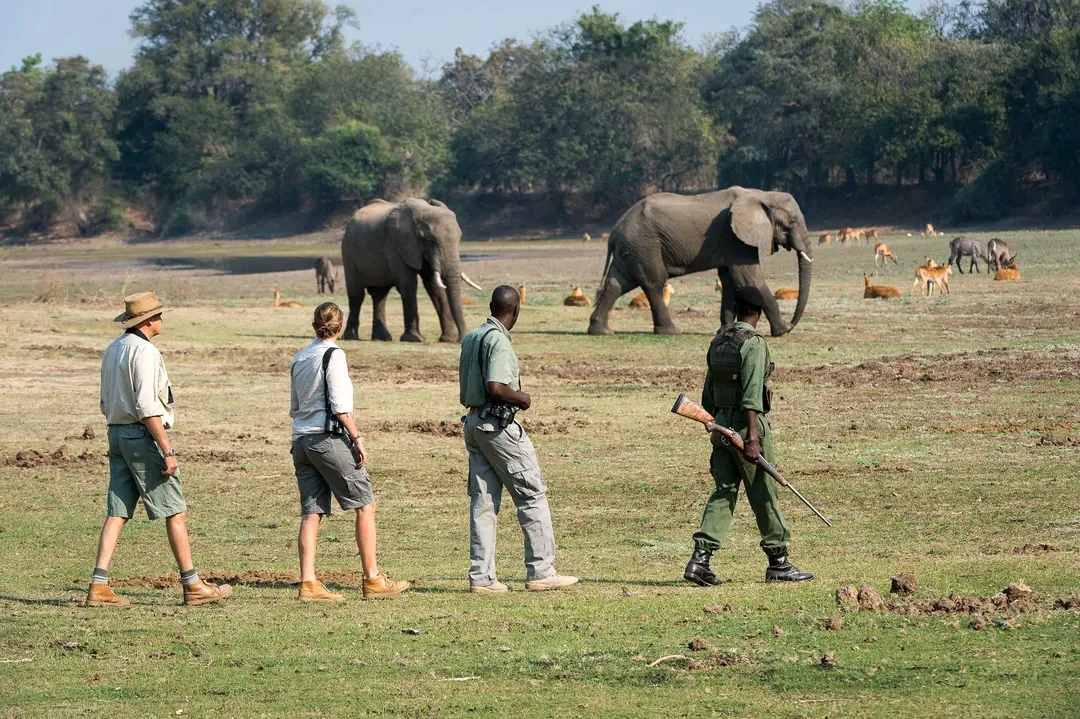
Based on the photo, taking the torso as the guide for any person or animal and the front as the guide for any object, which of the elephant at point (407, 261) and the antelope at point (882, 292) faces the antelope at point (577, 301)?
the antelope at point (882, 292)

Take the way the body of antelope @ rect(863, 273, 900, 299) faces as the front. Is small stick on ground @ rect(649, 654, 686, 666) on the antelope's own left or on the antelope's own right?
on the antelope's own left

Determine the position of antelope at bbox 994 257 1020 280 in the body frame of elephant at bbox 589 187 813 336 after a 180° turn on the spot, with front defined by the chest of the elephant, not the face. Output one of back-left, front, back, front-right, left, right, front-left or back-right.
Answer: back-right

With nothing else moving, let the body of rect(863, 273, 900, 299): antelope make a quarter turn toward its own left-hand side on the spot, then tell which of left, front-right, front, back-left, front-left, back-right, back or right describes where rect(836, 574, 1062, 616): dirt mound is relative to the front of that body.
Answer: front

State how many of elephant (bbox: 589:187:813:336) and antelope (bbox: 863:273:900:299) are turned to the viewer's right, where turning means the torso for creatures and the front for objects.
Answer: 1

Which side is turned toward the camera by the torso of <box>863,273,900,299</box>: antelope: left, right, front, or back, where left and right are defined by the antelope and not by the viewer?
left

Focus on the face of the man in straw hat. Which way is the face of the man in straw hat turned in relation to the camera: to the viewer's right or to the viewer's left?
to the viewer's right

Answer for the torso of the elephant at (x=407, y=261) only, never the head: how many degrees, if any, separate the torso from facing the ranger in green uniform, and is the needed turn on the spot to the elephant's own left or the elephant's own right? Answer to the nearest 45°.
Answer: approximately 45° to the elephant's own right

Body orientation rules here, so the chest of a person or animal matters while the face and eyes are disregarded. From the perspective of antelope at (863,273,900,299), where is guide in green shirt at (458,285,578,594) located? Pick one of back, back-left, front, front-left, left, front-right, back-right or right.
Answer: left

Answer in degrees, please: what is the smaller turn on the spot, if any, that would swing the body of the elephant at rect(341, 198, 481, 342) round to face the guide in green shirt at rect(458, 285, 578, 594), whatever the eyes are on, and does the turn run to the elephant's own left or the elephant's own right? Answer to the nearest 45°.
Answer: approximately 45° to the elephant's own right

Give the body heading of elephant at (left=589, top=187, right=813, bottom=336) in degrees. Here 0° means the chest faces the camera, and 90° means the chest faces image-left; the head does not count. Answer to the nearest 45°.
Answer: approximately 270°

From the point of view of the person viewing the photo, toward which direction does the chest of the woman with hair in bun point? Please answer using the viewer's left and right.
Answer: facing away from the viewer and to the right of the viewer

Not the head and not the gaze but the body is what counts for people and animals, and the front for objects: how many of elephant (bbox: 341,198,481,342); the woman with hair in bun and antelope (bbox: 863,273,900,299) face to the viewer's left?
1

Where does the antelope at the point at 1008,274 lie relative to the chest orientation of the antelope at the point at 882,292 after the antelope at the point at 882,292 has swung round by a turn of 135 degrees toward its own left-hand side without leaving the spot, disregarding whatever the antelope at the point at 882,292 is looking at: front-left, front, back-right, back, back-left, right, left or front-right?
left

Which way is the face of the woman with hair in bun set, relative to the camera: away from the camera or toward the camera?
away from the camera

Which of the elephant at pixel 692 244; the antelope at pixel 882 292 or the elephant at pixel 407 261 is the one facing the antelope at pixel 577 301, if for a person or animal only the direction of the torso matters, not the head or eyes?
the antelope at pixel 882 292
